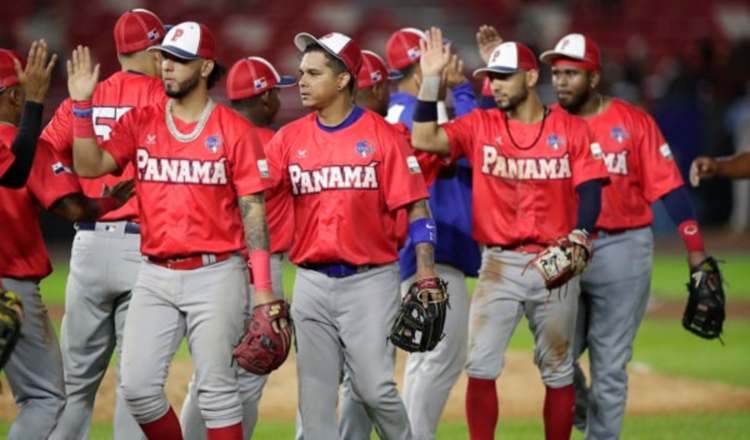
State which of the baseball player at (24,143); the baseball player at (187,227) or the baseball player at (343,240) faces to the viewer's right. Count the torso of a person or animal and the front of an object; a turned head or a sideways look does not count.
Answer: the baseball player at (24,143)

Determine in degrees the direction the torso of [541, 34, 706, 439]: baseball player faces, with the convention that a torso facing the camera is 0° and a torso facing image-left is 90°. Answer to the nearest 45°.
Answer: approximately 45°

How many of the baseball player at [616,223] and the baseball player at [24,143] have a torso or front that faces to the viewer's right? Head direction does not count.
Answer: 1

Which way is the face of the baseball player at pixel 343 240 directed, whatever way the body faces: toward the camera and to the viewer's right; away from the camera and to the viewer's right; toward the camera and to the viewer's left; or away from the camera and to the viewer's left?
toward the camera and to the viewer's left

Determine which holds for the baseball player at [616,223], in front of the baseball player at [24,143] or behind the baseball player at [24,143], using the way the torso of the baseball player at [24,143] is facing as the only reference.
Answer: in front

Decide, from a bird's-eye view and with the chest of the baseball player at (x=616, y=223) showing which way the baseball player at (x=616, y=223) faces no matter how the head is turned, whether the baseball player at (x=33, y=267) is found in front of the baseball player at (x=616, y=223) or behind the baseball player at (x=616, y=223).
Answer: in front
